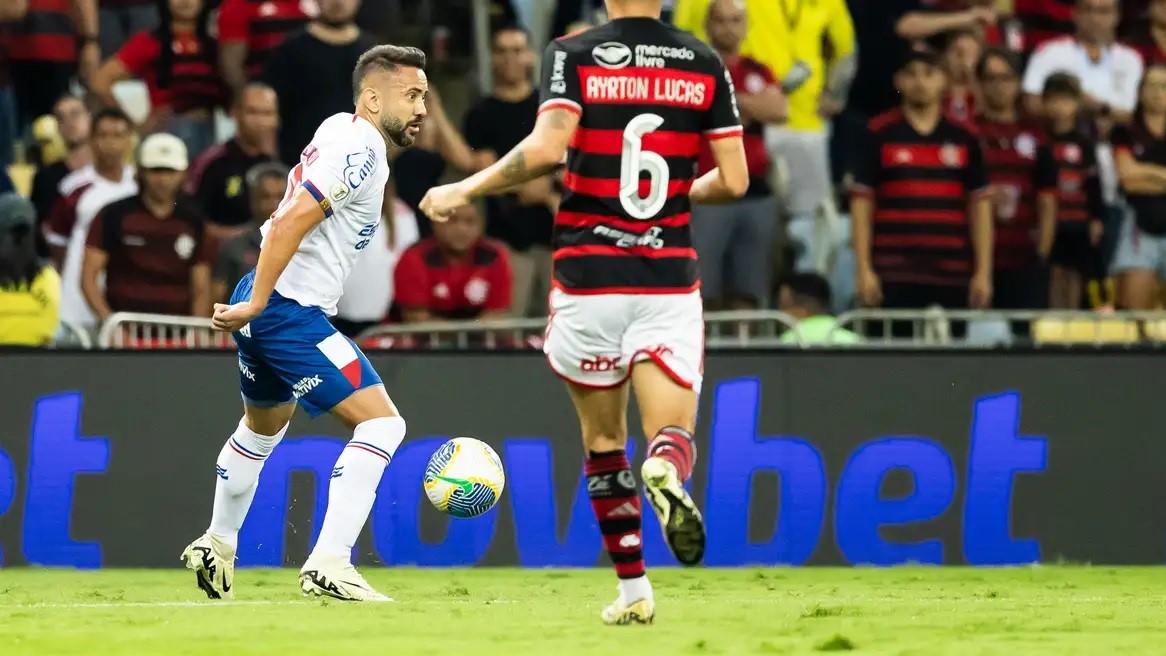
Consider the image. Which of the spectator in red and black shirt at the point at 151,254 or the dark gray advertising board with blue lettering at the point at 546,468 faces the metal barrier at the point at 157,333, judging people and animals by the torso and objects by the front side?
the spectator in red and black shirt

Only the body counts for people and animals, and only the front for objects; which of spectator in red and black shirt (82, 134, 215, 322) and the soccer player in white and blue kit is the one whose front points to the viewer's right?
the soccer player in white and blue kit

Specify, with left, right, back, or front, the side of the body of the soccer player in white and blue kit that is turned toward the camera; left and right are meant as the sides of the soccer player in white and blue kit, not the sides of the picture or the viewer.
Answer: right

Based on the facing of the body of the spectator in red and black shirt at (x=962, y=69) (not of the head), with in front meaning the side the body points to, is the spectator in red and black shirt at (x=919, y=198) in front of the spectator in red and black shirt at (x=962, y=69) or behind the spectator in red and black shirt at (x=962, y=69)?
in front

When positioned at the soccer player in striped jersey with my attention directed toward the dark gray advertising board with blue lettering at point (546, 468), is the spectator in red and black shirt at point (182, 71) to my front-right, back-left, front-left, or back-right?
front-left

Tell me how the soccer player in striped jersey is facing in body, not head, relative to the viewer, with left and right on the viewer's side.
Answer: facing away from the viewer

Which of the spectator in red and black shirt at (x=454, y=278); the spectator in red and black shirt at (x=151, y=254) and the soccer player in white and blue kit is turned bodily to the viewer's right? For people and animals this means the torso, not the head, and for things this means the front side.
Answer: the soccer player in white and blue kit

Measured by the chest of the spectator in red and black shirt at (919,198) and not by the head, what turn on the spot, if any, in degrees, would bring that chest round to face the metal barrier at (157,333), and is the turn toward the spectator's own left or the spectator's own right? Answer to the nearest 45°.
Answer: approximately 45° to the spectator's own right

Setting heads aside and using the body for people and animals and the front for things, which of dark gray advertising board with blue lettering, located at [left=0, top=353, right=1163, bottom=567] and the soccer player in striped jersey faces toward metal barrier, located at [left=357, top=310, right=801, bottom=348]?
the soccer player in striped jersey

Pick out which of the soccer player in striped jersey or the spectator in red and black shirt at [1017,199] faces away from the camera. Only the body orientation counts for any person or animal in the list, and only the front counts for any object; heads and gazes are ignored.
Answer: the soccer player in striped jersey

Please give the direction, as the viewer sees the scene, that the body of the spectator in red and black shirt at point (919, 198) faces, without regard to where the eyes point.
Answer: toward the camera

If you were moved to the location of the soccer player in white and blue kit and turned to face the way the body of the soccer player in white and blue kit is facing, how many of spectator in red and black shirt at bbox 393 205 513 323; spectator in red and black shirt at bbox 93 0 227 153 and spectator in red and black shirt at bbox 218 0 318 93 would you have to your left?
3

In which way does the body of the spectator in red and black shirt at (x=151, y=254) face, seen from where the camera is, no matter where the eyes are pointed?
toward the camera
